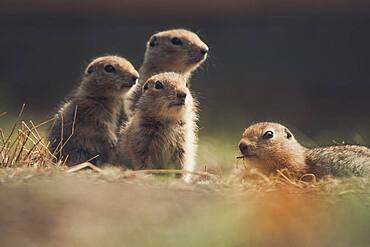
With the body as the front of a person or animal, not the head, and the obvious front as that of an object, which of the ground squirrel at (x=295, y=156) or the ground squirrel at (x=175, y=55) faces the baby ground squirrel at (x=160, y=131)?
the ground squirrel at (x=295, y=156)

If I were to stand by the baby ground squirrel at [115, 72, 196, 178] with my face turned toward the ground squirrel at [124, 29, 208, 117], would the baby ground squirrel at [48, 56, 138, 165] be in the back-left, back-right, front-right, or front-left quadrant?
front-left

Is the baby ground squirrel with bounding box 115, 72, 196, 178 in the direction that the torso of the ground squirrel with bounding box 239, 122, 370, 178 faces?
yes

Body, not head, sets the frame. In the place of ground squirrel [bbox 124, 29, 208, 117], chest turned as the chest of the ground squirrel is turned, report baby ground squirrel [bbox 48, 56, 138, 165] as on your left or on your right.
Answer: on your right

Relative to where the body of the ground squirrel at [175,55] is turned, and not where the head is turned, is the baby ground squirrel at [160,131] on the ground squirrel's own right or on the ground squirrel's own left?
on the ground squirrel's own right

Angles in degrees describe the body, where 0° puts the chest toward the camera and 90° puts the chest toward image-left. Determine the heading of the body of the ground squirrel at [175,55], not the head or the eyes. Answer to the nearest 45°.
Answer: approximately 270°

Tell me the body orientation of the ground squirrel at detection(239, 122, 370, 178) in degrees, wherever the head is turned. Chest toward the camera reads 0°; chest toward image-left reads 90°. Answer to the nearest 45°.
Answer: approximately 90°

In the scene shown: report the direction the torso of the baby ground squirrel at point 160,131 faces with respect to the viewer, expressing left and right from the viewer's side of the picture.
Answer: facing the viewer and to the right of the viewer

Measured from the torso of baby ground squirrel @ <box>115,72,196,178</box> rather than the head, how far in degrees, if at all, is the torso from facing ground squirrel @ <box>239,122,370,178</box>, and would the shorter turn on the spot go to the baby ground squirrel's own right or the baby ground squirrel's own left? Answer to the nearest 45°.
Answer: approximately 45° to the baby ground squirrel's own left

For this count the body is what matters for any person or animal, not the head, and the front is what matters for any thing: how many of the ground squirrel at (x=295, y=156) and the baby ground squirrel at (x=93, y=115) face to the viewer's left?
1
